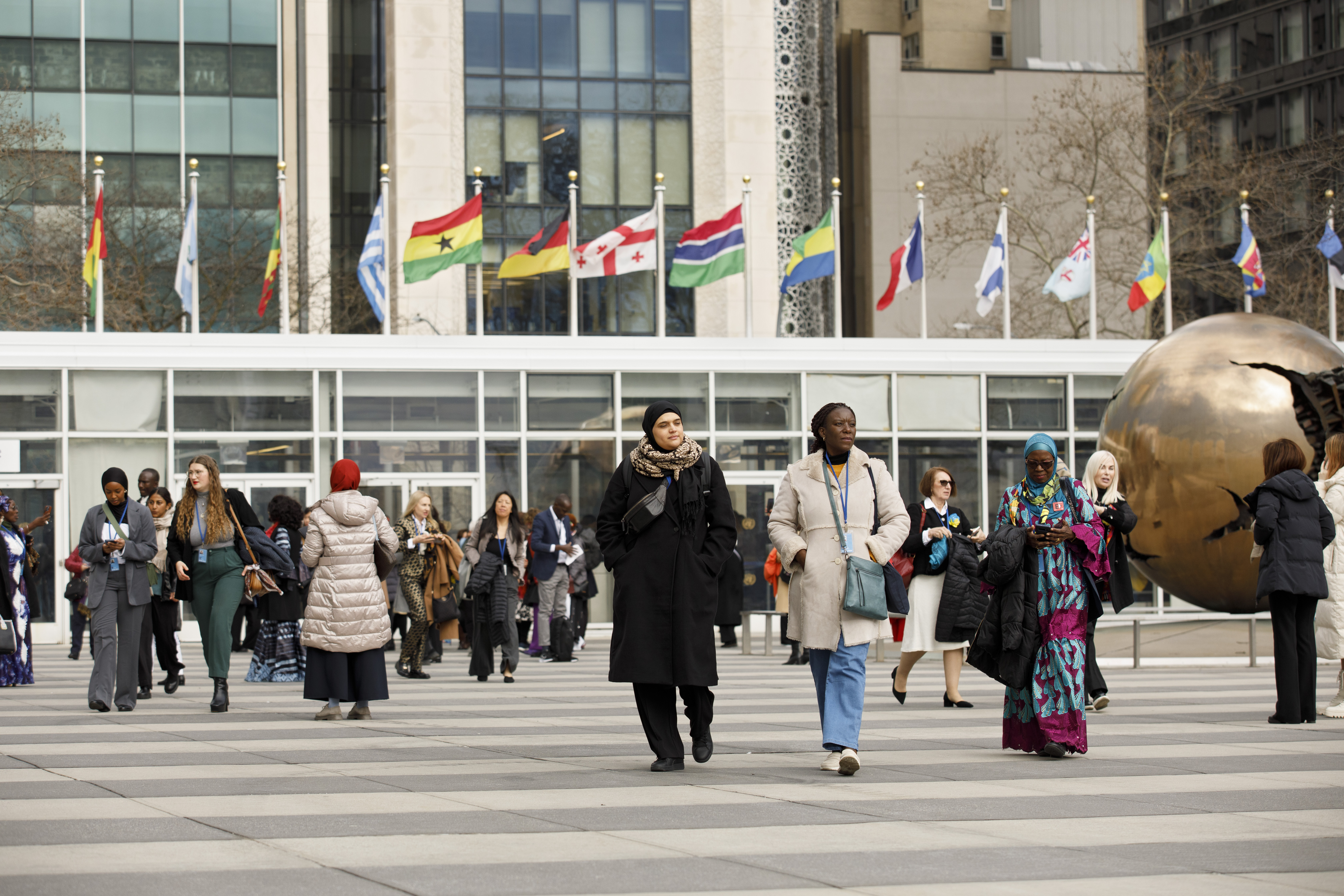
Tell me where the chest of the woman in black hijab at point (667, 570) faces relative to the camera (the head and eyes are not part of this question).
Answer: toward the camera

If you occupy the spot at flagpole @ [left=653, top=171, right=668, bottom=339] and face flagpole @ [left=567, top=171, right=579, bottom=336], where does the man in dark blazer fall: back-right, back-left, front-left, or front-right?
front-left

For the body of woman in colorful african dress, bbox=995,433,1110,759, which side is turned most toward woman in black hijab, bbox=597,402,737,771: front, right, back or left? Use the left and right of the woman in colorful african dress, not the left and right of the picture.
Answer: right

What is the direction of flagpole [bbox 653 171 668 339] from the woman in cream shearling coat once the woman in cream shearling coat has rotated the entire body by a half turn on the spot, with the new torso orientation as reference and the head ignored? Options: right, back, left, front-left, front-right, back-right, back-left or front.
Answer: front

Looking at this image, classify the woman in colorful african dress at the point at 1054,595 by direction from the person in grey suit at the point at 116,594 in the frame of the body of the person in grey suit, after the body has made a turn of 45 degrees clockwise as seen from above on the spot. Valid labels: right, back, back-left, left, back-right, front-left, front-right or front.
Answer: left

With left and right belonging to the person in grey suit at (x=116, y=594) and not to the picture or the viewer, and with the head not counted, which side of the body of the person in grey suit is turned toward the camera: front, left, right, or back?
front

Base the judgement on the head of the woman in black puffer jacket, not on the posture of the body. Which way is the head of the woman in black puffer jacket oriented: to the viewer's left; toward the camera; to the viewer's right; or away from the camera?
away from the camera

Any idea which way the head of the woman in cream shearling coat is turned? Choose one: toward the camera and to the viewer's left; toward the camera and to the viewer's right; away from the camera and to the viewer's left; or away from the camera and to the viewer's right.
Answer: toward the camera and to the viewer's right

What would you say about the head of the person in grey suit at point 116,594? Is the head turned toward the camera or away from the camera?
toward the camera

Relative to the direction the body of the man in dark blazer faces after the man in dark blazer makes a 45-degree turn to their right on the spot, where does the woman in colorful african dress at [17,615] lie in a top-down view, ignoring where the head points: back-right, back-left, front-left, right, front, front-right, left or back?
front-right

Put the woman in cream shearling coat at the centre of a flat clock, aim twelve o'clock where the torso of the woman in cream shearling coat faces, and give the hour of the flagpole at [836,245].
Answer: The flagpole is roughly at 6 o'clock from the woman in cream shearling coat.

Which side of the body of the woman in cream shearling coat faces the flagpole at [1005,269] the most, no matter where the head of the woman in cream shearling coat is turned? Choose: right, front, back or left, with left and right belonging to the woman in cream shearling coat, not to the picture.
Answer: back

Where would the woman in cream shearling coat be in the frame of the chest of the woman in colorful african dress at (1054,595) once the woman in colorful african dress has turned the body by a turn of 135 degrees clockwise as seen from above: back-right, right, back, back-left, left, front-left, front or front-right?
left
